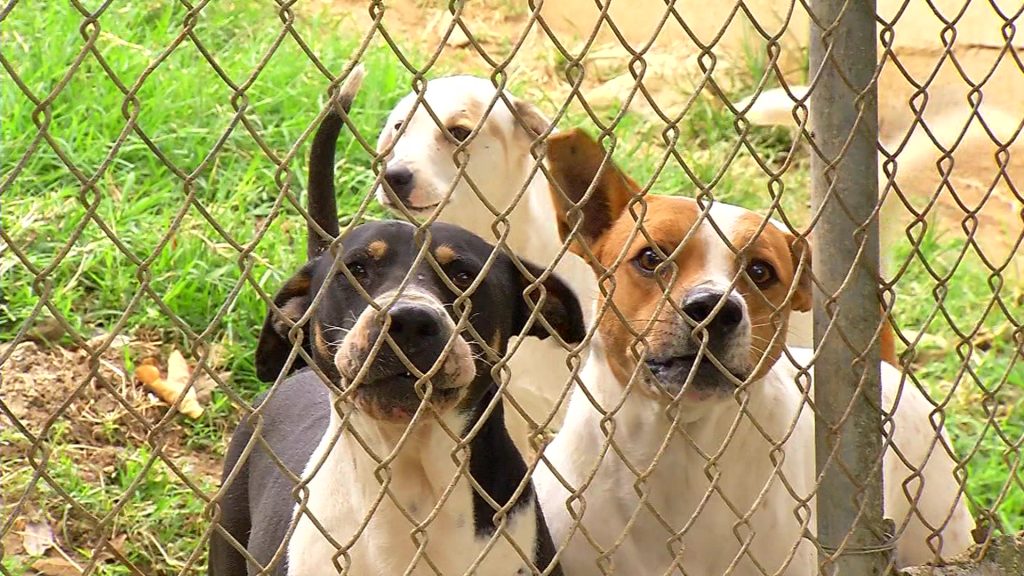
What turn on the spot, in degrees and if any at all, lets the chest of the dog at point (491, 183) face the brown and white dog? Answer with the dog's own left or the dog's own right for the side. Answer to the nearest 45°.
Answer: approximately 90° to the dog's own left

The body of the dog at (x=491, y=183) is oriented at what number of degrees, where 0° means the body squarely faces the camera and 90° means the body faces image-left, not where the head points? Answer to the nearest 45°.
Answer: approximately 45°

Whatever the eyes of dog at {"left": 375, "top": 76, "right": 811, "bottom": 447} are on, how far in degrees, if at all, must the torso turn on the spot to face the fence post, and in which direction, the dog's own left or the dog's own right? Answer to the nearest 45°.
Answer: approximately 90° to the dog's own left
